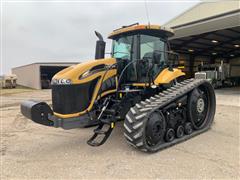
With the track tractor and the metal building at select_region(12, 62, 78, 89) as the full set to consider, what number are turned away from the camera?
0

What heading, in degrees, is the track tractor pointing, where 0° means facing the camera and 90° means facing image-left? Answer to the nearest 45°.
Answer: approximately 45°

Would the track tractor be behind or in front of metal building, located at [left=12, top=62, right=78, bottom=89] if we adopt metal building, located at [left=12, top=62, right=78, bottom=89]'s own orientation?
in front

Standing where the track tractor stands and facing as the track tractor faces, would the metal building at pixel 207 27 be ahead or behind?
behind

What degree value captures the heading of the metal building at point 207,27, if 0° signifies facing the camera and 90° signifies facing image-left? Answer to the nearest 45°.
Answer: approximately 45°

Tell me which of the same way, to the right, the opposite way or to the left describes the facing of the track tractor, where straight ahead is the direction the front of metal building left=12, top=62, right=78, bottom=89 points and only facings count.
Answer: to the right

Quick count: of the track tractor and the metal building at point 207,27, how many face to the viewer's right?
0

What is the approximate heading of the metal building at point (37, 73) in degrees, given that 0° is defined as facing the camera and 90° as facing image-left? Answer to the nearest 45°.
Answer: approximately 315°
